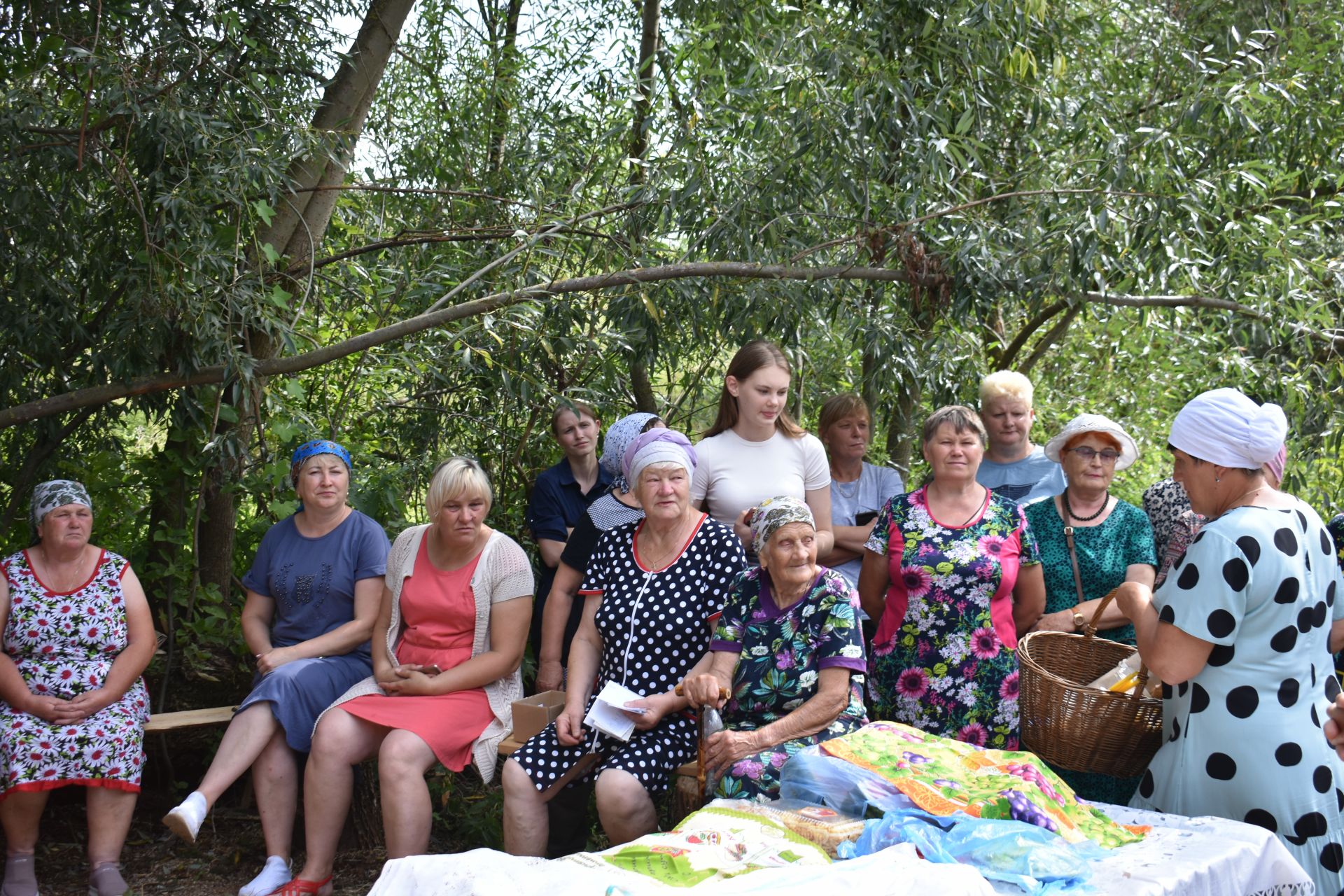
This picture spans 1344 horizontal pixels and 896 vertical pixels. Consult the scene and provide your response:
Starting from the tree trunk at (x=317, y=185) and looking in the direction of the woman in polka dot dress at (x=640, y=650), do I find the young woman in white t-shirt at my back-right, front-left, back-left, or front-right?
front-left

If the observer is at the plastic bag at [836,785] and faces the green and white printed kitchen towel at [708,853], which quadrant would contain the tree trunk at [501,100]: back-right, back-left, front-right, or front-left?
back-right

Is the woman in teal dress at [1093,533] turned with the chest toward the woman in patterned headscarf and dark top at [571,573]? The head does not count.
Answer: no

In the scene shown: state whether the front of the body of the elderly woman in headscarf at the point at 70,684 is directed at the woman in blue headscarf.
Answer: no

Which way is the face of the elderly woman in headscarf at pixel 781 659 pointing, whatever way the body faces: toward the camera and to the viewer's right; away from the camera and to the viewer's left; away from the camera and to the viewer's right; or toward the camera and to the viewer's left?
toward the camera and to the viewer's right

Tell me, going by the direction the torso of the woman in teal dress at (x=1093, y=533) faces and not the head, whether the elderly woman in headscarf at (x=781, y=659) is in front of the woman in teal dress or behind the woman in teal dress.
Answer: in front

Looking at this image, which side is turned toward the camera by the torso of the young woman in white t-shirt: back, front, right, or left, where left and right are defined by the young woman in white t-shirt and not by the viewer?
front

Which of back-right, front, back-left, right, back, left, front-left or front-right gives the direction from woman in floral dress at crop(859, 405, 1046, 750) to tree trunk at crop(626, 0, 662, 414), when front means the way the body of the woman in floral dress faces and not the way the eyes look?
back-right

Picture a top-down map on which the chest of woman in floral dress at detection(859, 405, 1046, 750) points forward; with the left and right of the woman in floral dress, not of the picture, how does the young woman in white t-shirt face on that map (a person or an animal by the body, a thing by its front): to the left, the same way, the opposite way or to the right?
the same way

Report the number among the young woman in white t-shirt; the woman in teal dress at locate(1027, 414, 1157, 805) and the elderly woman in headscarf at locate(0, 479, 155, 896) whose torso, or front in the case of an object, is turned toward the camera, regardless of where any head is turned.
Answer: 3

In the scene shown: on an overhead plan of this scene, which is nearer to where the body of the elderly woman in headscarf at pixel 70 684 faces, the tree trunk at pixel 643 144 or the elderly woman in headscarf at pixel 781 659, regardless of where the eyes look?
the elderly woman in headscarf

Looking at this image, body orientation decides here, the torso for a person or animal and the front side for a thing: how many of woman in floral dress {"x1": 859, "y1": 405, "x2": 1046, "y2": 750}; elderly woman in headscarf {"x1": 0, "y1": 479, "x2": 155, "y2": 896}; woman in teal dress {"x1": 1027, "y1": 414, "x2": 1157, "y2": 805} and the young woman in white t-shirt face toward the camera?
4

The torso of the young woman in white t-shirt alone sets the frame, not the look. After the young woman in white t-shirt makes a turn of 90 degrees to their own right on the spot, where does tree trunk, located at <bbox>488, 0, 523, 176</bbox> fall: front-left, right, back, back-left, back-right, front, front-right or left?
front-right

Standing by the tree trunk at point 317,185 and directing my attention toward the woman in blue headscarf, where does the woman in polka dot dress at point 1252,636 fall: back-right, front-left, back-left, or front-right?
front-left

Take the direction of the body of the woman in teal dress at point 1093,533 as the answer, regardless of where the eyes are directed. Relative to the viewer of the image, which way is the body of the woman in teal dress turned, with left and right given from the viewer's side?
facing the viewer

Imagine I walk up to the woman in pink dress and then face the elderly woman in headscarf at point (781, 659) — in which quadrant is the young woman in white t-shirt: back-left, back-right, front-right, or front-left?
front-left

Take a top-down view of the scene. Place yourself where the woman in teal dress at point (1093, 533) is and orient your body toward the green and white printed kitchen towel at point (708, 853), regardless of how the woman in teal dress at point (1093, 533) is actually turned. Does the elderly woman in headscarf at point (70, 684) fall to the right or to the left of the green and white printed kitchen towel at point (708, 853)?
right

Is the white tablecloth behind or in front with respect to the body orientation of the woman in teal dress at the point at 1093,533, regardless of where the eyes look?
in front

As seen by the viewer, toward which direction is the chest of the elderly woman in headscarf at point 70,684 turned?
toward the camera
